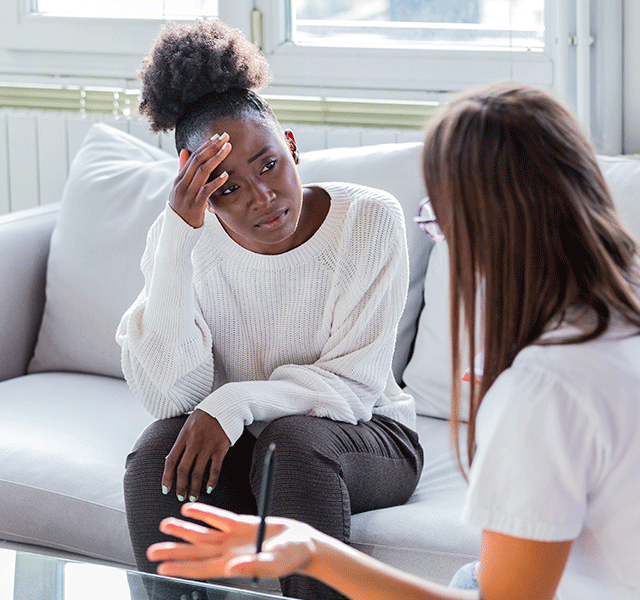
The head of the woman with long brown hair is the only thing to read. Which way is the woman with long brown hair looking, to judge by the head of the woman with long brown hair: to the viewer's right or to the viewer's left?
to the viewer's left

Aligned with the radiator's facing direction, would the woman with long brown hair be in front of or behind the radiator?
in front

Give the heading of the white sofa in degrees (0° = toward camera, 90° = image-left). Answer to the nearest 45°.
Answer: approximately 45°

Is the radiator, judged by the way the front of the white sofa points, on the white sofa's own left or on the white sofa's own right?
on the white sofa's own right

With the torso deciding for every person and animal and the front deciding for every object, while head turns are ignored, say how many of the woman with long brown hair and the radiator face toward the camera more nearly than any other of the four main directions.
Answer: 1

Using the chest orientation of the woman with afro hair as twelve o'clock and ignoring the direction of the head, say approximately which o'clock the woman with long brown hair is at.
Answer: The woman with long brown hair is roughly at 10 o'clock from the woman with afro hair.

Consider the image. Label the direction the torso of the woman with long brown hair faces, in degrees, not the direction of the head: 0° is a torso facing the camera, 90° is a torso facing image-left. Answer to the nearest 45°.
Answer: approximately 135°

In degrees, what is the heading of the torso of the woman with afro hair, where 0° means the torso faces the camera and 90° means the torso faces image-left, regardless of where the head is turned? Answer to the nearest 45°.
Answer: approximately 45°

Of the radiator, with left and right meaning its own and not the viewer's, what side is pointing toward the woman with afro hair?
front
